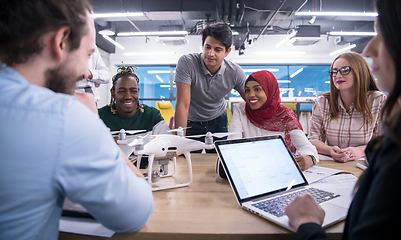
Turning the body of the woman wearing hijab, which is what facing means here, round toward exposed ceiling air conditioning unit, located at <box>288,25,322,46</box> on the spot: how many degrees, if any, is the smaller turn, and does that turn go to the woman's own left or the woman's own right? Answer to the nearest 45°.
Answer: approximately 135° to the woman's own right

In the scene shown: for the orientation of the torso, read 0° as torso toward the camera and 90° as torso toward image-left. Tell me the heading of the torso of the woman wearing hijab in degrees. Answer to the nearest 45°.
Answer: approximately 45°

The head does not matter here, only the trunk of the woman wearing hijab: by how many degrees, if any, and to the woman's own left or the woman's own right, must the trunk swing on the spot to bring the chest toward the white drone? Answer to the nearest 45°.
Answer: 0° — they already face it

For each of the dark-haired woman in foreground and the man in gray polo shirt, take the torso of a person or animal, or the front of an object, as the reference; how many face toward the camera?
1

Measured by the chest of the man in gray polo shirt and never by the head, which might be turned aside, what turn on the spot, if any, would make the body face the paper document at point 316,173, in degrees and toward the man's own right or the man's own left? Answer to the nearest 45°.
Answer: approximately 45° to the man's own left

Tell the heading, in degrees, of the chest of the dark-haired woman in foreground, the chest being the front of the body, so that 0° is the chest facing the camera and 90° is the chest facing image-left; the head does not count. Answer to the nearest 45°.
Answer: approximately 90°
